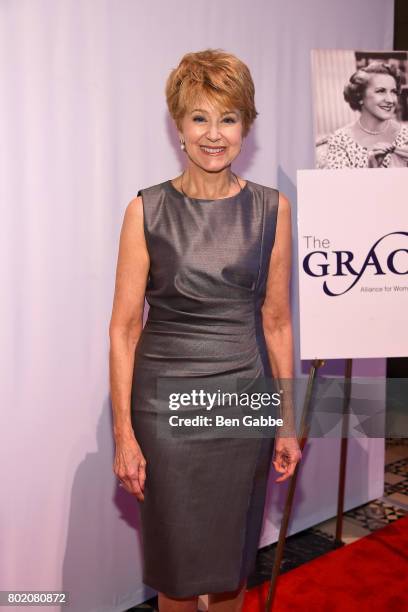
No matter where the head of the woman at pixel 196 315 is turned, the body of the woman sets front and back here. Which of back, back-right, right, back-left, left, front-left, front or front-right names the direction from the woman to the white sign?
back-left

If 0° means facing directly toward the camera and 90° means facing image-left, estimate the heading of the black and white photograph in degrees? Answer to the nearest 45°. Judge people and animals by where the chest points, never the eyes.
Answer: approximately 0°

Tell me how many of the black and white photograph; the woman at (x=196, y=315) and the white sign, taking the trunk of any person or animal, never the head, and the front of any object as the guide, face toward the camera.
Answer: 3

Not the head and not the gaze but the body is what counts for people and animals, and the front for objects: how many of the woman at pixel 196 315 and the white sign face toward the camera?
2

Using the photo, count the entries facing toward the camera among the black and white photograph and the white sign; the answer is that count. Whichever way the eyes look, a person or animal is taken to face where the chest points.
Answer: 2

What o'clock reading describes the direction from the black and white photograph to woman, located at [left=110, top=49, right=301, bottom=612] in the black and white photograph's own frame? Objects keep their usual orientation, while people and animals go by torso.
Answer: The woman is roughly at 1 o'clock from the black and white photograph.

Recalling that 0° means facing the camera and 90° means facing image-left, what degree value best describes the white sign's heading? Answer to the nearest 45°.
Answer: approximately 0°

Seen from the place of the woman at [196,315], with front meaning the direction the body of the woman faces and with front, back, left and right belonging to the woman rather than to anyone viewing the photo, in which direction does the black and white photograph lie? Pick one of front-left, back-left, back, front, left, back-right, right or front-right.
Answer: back-left
